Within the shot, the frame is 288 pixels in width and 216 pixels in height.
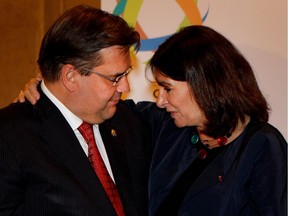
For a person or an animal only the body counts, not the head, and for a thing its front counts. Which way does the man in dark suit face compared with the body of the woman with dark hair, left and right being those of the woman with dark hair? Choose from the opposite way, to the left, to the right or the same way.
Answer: to the left

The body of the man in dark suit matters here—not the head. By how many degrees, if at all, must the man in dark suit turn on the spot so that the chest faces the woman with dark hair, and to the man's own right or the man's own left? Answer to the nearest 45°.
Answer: approximately 45° to the man's own left

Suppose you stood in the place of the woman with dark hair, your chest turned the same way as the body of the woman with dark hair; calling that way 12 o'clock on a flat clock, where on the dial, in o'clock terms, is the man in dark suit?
The man in dark suit is roughly at 1 o'clock from the woman with dark hair.

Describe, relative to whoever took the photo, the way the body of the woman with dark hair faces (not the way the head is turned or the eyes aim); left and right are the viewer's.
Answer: facing the viewer and to the left of the viewer

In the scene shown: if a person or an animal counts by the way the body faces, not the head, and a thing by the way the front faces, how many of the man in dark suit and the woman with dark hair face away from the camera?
0

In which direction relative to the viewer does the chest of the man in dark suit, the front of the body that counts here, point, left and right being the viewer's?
facing the viewer and to the right of the viewer
